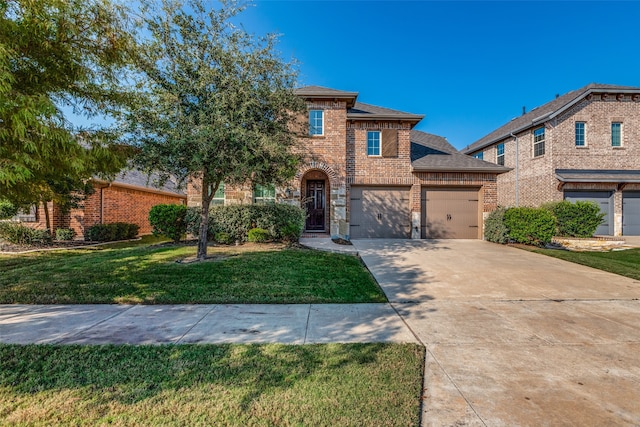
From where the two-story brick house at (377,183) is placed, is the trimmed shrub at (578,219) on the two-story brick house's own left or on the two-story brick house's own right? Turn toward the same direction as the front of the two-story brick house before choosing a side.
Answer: on the two-story brick house's own left

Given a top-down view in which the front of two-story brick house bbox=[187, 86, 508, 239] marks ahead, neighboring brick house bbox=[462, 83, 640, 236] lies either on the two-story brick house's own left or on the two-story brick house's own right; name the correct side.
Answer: on the two-story brick house's own left

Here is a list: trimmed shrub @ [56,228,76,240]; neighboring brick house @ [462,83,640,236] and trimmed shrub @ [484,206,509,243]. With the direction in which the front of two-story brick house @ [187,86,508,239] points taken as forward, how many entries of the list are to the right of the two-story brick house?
1

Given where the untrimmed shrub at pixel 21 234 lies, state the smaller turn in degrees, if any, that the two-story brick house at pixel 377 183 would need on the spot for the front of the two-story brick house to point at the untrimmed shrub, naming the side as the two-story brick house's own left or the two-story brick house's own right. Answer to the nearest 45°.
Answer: approximately 90° to the two-story brick house's own right

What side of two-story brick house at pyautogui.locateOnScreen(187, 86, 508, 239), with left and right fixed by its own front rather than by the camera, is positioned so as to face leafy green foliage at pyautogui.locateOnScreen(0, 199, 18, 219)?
right

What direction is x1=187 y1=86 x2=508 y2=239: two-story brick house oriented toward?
toward the camera

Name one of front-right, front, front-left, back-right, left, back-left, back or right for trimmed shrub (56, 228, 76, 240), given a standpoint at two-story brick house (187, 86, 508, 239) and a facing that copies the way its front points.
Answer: right

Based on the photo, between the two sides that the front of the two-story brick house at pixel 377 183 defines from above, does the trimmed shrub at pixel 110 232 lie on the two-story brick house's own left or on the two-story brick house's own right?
on the two-story brick house's own right

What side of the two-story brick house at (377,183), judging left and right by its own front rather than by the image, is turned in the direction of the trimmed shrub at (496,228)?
left

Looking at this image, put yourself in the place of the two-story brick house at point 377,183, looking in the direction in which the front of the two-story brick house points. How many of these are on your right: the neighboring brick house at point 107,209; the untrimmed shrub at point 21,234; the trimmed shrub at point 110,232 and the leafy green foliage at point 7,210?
4

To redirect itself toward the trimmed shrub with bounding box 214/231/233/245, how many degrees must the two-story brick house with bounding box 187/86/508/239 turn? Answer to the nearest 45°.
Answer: approximately 45° to its right

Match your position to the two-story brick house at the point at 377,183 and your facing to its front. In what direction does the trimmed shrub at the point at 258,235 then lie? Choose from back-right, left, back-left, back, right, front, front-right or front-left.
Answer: front-right

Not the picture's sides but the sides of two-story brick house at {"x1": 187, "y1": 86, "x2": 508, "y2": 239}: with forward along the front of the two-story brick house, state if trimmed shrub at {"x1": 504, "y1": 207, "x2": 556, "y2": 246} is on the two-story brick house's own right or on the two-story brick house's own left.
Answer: on the two-story brick house's own left

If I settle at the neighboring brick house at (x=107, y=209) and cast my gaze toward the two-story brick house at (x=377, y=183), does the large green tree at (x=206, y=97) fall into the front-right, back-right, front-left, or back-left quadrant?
front-right

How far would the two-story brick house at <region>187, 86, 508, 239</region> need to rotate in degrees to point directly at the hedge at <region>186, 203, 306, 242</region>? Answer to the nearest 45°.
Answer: approximately 45° to its right

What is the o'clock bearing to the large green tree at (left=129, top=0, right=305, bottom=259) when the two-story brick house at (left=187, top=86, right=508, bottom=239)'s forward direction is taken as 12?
The large green tree is roughly at 1 o'clock from the two-story brick house.
